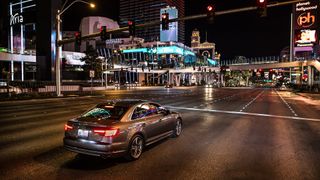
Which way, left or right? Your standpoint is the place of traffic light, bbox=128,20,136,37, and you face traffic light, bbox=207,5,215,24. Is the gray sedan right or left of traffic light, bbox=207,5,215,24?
right

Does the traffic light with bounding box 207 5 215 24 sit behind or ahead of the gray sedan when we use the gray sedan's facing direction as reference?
ahead

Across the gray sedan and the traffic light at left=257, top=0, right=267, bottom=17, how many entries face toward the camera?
1

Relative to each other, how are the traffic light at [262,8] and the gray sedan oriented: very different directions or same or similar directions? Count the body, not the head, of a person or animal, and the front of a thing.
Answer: very different directions

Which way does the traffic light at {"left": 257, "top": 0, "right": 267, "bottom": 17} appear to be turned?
toward the camera

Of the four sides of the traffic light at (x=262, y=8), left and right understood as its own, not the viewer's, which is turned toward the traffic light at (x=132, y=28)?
right

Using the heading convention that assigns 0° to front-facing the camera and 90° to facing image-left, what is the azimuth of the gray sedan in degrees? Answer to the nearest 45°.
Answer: approximately 225°

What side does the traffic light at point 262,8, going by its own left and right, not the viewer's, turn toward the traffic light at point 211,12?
right

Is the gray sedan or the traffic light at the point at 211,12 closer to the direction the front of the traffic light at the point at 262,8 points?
the gray sedan

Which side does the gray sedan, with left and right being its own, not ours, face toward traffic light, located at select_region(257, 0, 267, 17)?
front

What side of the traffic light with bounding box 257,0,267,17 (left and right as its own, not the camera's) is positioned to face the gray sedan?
front

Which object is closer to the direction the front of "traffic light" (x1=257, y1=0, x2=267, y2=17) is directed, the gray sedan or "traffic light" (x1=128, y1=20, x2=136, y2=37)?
the gray sedan
